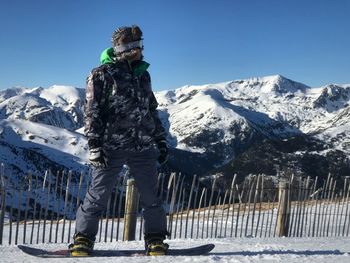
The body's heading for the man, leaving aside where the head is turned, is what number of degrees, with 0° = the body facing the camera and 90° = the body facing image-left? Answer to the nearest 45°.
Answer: approximately 315°

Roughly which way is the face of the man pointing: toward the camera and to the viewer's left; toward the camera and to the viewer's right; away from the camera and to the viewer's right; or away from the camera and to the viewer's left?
toward the camera and to the viewer's right
